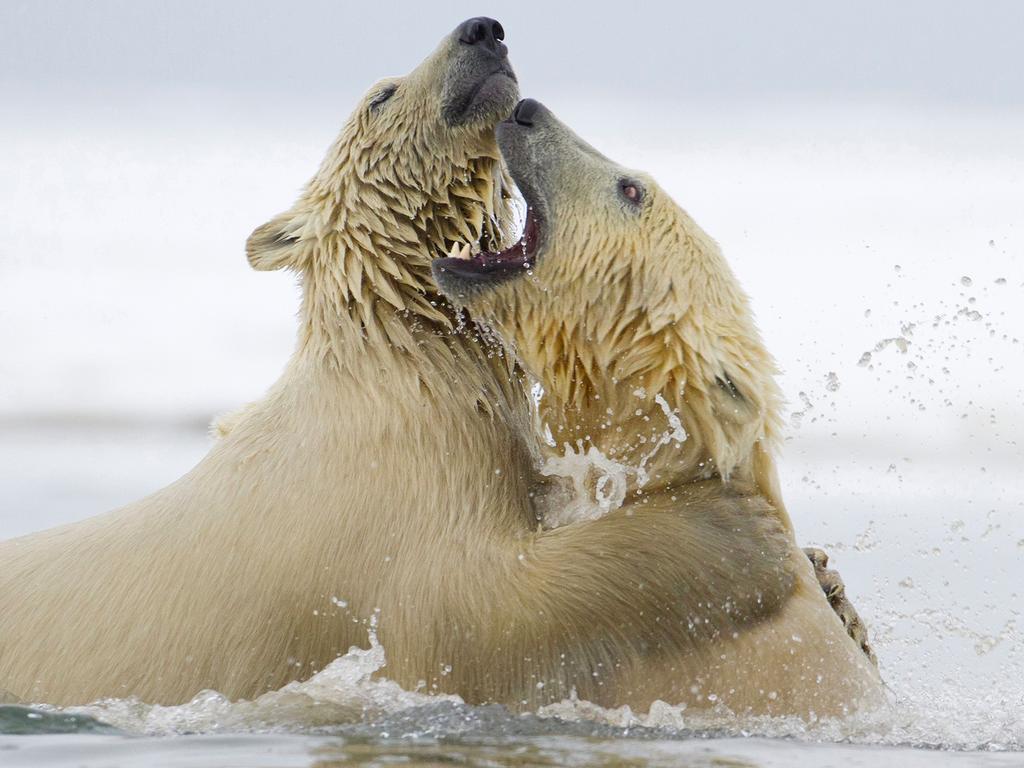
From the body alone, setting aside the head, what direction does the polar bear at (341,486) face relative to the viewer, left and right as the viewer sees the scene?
facing to the right of the viewer

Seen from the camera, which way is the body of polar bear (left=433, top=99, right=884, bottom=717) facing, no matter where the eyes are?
to the viewer's left

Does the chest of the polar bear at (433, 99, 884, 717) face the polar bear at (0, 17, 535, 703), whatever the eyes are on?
yes

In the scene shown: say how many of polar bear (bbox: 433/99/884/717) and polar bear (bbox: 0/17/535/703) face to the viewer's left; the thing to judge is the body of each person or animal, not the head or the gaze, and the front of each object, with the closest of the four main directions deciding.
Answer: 1

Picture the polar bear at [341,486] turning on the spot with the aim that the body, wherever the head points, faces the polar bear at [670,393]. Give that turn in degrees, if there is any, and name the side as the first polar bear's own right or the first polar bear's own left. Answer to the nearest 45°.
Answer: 0° — it already faces it

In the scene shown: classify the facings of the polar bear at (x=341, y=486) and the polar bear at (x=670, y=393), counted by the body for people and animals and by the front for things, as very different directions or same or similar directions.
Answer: very different directions
